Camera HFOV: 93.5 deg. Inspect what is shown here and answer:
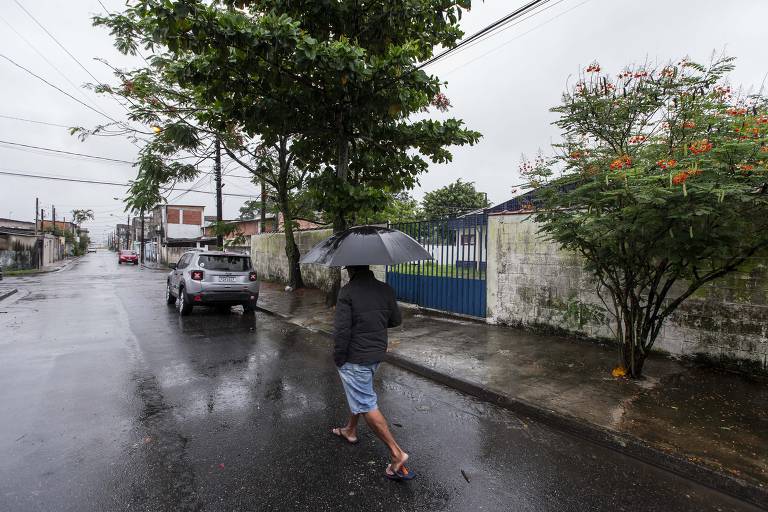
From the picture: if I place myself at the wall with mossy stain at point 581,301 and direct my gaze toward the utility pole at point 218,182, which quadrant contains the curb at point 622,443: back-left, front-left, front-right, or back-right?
back-left

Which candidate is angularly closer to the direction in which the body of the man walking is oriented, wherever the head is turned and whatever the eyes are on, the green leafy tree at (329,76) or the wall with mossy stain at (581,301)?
the green leafy tree

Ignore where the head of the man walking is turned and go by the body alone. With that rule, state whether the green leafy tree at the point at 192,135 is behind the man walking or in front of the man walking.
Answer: in front

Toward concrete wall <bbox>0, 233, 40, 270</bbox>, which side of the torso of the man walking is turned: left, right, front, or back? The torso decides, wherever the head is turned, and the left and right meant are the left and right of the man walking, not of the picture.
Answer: front

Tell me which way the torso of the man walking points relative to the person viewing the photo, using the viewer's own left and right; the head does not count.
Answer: facing away from the viewer and to the left of the viewer

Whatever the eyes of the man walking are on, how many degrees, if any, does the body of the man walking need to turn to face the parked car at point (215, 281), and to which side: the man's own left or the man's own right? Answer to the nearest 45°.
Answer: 0° — they already face it

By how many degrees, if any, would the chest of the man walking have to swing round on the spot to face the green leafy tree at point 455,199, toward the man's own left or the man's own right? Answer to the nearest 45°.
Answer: approximately 45° to the man's own right

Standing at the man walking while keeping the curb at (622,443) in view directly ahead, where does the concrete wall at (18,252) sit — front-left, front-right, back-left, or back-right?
back-left

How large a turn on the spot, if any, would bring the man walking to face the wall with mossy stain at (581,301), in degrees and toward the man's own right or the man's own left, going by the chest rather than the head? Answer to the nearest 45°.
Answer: approximately 90° to the man's own right
